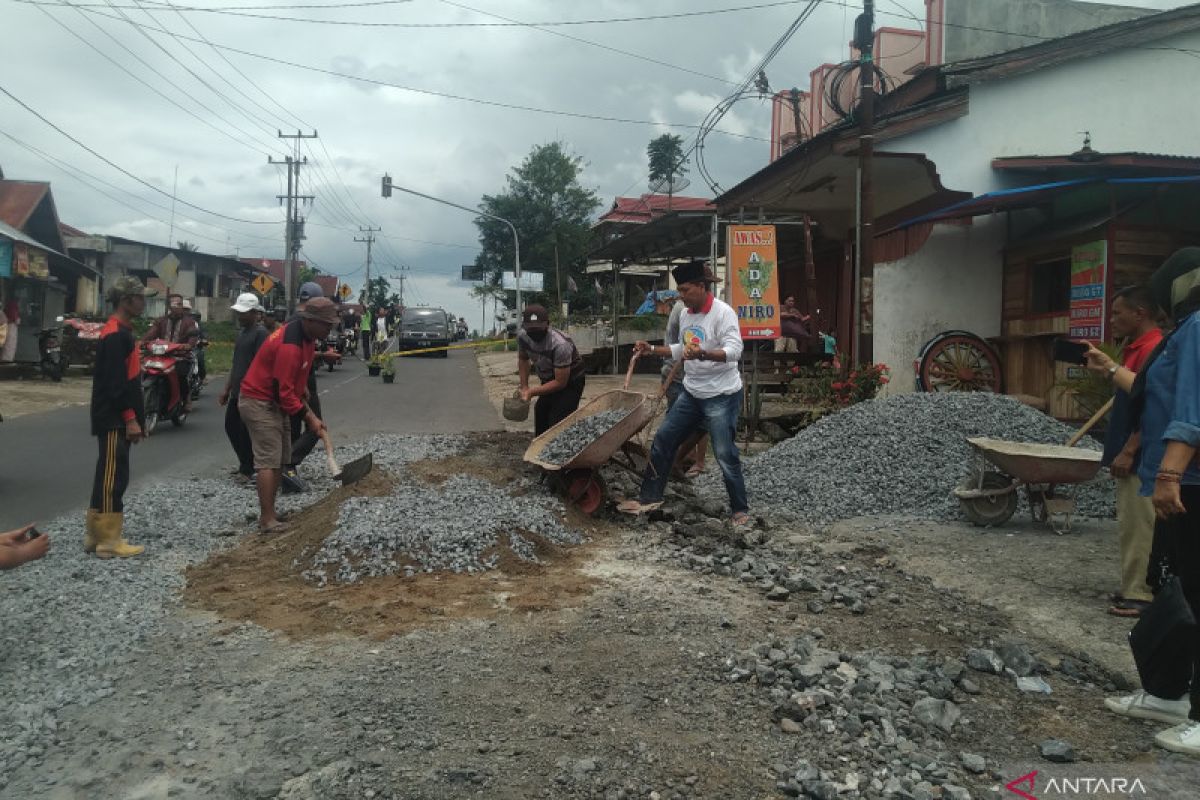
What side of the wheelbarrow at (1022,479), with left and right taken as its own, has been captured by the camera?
left

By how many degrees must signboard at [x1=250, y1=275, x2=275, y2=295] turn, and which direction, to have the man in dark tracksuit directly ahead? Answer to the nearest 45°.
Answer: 0° — it already faces them

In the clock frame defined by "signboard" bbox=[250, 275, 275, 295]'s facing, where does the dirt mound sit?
The dirt mound is roughly at 12 o'clock from the signboard.

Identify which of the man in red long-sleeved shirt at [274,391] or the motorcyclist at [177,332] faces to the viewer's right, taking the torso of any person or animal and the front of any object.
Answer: the man in red long-sleeved shirt

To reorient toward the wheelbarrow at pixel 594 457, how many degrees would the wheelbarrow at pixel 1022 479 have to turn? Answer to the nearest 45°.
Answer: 0° — it already faces it

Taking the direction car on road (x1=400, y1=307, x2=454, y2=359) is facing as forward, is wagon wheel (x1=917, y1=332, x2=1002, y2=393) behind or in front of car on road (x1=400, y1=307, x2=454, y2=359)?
in front

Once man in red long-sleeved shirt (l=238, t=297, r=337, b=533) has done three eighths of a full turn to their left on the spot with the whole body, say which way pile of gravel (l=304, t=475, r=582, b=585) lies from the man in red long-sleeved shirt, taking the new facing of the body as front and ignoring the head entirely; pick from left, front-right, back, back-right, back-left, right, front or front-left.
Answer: back

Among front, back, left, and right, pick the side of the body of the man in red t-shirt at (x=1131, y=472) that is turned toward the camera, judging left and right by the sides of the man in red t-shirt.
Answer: left

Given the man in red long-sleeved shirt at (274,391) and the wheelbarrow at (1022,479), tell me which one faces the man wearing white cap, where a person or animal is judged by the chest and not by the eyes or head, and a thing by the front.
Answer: the wheelbarrow

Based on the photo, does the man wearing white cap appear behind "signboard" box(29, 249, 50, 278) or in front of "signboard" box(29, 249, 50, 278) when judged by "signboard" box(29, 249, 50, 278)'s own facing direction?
in front

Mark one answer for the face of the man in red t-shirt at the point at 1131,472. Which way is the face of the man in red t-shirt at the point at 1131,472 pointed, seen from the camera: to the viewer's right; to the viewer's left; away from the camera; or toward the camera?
to the viewer's left

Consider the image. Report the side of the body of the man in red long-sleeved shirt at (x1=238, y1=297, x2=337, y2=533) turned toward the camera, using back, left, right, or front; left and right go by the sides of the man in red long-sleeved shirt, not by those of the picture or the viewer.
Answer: right

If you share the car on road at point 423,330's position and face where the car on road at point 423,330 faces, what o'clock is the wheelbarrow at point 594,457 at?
The wheelbarrow is roughly at 12 o'clock from the car on road.

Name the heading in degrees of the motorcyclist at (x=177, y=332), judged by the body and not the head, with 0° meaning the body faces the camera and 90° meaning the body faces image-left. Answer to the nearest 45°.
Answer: approximately 45°

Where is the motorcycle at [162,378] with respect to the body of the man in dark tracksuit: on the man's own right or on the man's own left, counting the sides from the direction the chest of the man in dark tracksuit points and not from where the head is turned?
on the man's own left

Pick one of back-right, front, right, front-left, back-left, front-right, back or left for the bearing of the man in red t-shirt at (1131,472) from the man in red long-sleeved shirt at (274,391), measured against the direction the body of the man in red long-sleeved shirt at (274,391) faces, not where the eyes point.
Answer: front-right

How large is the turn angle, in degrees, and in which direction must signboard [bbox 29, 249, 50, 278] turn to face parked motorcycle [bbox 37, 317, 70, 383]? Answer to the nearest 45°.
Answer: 0° — it already faces it

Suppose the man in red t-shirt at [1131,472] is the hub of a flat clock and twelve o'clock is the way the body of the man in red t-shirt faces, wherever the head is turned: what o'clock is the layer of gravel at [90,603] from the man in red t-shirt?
The layer of gravel is roughly at 11 o'clock from the man in red t-shirt.

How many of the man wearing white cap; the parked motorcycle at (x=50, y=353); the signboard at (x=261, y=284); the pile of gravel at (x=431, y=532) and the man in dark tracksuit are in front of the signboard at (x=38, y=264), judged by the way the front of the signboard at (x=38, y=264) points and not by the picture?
4

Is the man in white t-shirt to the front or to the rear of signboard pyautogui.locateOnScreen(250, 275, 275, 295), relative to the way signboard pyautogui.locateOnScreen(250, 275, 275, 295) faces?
to the front
